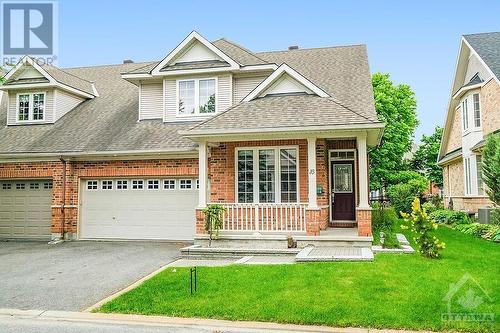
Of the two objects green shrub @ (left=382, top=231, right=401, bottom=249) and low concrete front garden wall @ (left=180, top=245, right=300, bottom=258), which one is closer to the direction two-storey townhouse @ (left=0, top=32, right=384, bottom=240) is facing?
the low concrete front garden wall

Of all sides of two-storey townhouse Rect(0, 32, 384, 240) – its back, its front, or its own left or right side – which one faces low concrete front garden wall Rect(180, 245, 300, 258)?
front

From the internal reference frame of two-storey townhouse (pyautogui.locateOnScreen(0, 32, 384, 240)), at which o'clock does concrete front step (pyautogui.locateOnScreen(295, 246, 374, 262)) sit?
The concrete front step is roughly at 11 o'clock from the two-storey townhouse.

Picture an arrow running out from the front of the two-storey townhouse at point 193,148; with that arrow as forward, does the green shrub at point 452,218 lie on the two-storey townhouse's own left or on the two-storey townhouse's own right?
on the two-storey townhouse's own left

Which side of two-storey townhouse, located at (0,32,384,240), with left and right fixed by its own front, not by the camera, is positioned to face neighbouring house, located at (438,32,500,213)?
left

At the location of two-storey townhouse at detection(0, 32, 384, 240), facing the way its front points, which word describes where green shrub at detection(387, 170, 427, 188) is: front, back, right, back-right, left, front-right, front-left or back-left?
back-left

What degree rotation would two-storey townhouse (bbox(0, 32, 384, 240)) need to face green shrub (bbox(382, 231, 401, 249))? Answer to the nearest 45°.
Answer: approximately 45° to its left

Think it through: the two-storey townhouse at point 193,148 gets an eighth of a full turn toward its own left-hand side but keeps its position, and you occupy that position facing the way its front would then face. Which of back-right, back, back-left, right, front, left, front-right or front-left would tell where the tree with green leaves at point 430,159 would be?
left

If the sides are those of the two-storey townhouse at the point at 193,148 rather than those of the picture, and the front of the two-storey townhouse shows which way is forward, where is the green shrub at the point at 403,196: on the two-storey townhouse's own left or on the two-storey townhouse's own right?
on the two-storey townhouse's own left

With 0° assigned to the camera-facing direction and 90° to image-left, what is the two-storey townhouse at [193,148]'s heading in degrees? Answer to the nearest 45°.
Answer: approximately 0°

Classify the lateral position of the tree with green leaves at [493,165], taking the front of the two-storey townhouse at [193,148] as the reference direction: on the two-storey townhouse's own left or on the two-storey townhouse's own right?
on the two-storey townhouse's own left

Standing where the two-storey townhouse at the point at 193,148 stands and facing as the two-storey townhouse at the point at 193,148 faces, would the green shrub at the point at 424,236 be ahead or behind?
ahead
